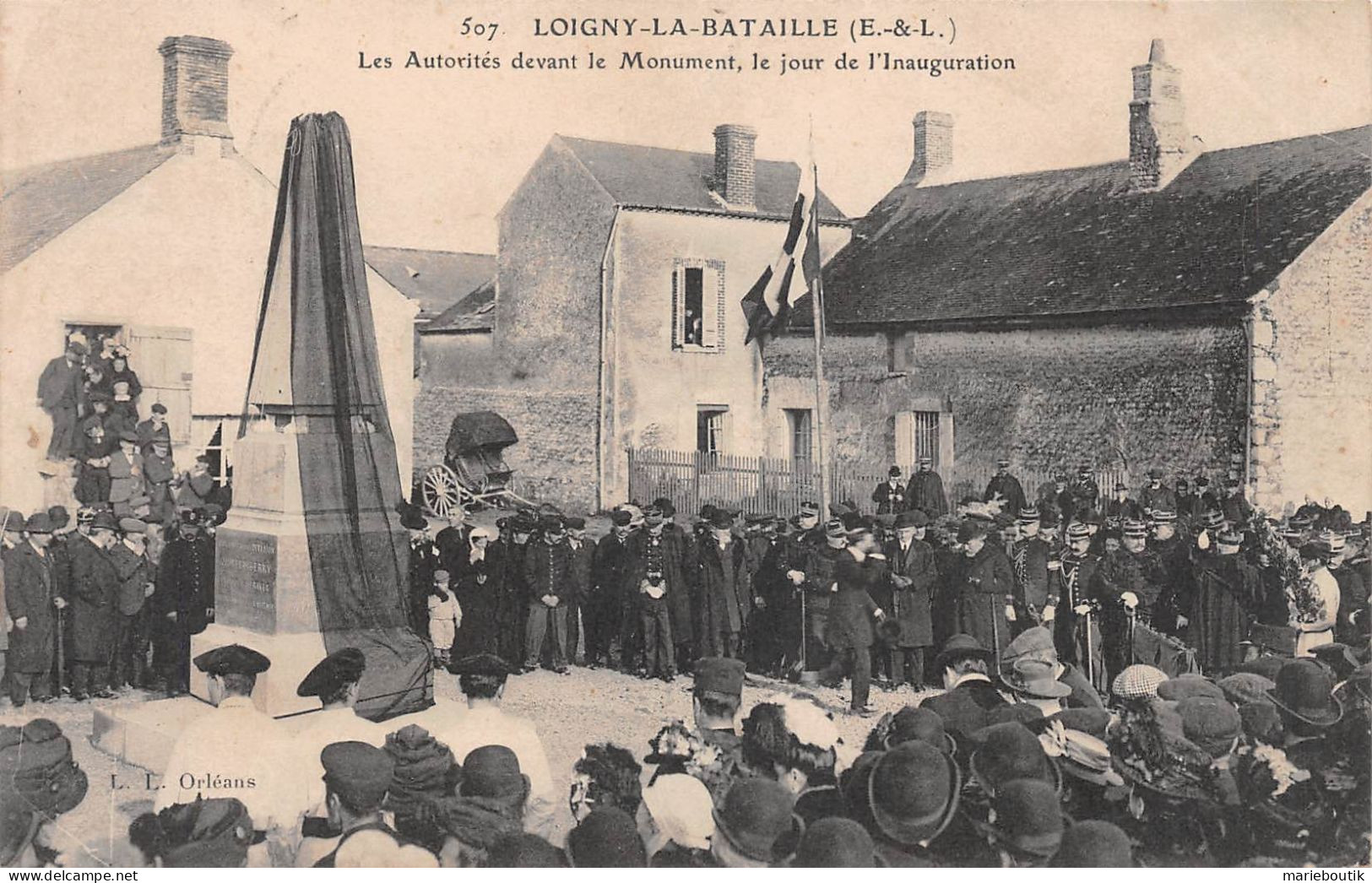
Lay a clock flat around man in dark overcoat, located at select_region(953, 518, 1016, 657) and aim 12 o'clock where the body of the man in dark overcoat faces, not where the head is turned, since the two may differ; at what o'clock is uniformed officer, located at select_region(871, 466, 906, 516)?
The uniformed officer is roughly at 4 o'clock from the man in dark overcoat.

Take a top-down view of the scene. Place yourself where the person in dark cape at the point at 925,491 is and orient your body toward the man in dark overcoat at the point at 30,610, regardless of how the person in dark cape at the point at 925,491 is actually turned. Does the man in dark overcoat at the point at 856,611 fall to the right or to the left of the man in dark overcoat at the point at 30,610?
left

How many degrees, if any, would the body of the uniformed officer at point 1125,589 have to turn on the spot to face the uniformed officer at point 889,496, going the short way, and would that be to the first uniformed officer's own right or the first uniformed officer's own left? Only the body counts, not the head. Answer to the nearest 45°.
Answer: approximately 135° to the first uniformed officer's own right

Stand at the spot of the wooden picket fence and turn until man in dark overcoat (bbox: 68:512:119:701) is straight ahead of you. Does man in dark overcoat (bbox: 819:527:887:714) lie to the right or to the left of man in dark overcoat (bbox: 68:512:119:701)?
left

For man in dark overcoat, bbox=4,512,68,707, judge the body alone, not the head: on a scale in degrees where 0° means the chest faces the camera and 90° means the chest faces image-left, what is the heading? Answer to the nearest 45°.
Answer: approximately 315°

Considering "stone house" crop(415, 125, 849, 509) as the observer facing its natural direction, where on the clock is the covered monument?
The covered monument is roughly at 2 o'clock from the stone house.

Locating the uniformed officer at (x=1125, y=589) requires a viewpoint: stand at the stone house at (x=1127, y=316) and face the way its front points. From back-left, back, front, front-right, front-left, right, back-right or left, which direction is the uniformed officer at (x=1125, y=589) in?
front-left
